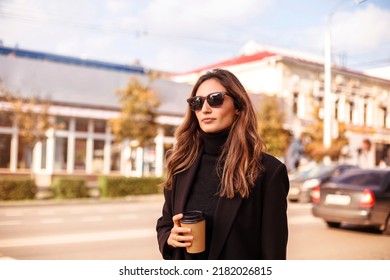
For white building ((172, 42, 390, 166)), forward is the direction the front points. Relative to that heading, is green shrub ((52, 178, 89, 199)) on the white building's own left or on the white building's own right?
on the white building's own right

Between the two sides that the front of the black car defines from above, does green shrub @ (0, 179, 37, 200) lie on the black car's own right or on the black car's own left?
on the black car's own left

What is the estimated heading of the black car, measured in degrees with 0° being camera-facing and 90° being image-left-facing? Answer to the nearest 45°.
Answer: approximately 225°

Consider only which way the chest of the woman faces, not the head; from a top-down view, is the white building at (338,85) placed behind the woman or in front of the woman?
behind

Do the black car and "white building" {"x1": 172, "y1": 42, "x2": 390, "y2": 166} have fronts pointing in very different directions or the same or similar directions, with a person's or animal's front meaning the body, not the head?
very different directions
